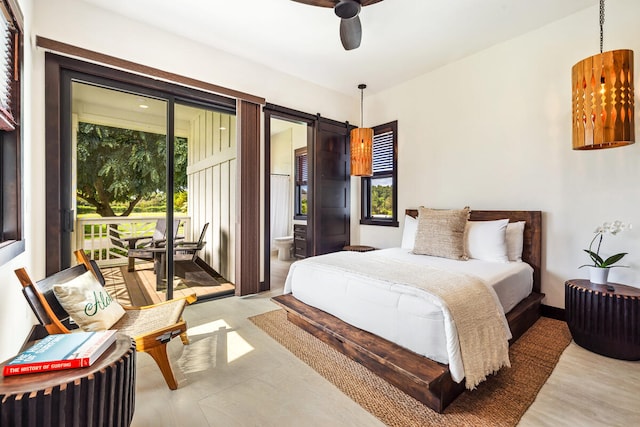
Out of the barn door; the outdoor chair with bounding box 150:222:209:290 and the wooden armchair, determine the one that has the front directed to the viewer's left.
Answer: the outdoor chair

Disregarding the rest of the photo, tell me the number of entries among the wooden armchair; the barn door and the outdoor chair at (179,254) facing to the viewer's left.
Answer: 1

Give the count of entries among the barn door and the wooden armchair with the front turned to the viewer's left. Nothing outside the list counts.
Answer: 0

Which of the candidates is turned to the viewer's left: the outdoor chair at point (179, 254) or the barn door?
the outdoor chair

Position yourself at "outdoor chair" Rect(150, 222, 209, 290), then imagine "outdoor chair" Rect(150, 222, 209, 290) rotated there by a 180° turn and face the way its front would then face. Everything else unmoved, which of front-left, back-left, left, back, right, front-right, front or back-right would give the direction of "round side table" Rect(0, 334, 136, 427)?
right

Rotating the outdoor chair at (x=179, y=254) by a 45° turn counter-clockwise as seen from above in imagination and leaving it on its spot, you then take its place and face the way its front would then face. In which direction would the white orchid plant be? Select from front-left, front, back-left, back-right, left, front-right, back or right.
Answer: left

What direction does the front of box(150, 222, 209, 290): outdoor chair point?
to the viewer's left

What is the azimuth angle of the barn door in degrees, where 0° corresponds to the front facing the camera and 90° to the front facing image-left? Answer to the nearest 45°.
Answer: approximately 315°

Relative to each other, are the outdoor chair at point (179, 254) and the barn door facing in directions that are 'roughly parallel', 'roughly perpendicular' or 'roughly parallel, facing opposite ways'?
roughly perpendicular

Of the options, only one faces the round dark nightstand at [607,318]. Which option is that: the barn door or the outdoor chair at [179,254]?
the barn door

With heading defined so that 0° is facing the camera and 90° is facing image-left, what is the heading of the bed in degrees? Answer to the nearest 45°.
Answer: approximately 45°
